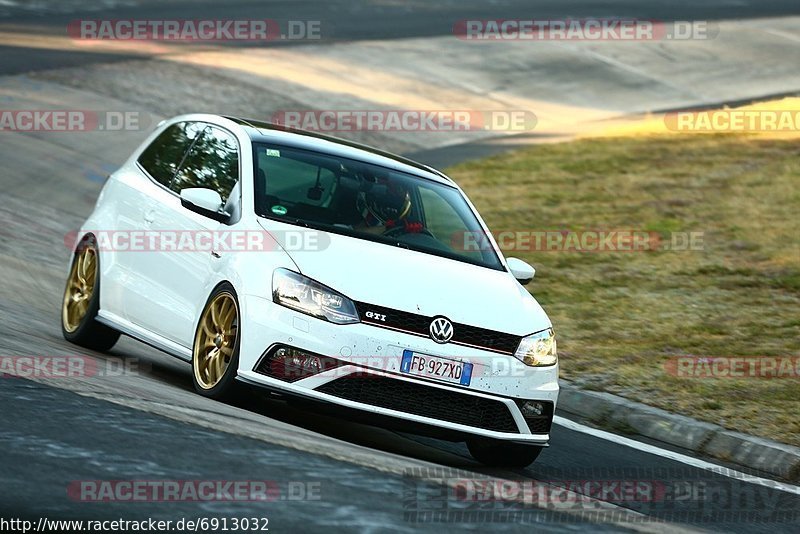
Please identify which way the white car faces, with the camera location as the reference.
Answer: facing the viewer and to the right of the viewer
